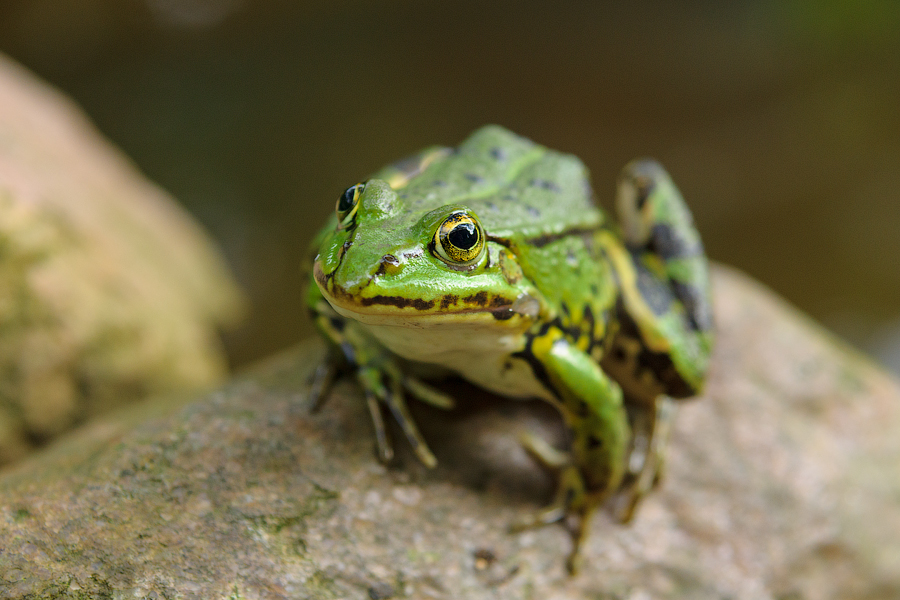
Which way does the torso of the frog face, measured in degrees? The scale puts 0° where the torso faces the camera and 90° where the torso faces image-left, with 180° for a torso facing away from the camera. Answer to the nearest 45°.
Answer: approximately 45°

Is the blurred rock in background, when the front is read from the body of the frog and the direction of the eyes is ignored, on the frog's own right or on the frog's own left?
on the frog's own right
